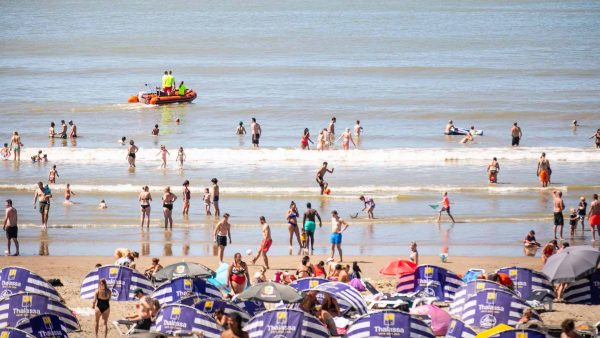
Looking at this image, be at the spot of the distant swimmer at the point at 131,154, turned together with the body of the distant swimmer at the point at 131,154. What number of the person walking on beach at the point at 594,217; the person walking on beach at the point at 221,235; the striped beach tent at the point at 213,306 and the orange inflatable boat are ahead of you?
1

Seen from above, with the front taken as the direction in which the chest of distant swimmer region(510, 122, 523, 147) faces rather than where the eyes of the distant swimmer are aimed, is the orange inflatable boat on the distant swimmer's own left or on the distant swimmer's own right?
on the distant swimmer's own left

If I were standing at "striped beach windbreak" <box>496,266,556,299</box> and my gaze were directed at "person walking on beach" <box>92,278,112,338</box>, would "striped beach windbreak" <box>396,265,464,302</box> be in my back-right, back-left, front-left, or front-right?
front-right

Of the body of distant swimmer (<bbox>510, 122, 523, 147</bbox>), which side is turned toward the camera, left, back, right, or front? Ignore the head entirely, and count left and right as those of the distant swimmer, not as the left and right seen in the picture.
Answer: back

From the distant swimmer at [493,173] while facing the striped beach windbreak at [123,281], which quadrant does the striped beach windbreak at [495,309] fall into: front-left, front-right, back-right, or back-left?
front-left

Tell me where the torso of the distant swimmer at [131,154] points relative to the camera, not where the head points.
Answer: away from the camera

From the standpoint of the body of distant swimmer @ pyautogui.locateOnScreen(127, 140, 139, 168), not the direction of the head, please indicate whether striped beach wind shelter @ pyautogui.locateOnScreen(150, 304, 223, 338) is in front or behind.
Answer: behind

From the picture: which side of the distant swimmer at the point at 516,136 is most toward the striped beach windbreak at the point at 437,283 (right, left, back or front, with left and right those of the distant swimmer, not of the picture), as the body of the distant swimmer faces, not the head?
back

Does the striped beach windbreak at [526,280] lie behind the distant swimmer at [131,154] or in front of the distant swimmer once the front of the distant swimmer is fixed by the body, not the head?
behind
